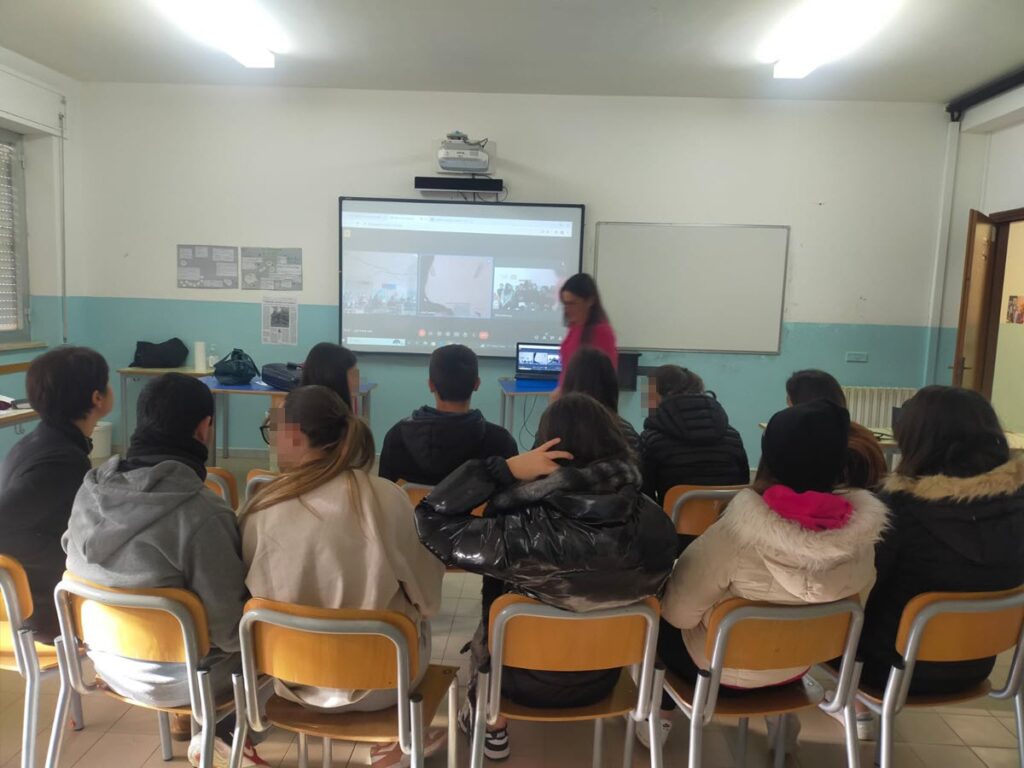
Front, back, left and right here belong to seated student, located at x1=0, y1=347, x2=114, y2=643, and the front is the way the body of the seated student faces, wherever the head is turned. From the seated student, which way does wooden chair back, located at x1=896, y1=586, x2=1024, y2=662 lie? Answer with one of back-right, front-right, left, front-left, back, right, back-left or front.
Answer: right

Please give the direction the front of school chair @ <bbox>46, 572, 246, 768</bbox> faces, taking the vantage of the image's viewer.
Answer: facing away from the viewer and to the right of the viewer

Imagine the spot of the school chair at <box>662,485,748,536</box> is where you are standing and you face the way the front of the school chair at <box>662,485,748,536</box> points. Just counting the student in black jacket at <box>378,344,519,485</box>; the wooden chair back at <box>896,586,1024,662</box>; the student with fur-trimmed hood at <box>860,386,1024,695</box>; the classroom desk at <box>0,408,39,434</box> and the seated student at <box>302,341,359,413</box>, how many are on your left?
3

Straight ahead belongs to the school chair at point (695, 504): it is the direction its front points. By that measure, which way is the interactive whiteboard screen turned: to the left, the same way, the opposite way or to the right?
the opposite way

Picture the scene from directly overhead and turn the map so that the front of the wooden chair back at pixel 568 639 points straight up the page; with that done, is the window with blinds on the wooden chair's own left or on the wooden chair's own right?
on the wooden chair's own left

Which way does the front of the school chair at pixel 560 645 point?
away from the camera

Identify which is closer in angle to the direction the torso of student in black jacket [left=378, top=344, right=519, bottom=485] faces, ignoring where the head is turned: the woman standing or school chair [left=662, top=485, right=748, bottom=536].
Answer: the woman standing

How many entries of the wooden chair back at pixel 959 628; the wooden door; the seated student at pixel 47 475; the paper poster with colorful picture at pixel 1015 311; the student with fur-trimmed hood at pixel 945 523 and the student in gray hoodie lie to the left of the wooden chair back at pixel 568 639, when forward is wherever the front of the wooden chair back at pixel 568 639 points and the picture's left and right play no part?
2

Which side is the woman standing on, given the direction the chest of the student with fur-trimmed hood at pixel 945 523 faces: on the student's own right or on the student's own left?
on the student's own left

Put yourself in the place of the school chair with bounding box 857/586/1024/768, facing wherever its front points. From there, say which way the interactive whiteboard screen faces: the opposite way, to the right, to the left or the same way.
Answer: the opposite way

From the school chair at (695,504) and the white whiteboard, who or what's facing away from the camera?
the school chair

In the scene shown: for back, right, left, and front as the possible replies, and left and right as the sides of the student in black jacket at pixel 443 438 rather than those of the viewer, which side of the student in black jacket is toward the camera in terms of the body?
back

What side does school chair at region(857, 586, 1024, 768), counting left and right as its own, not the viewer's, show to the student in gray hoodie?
left

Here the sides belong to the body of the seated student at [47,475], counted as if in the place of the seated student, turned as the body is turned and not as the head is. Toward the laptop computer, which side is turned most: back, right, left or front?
front

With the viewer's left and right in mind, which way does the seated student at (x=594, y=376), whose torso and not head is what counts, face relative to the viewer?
facing away from the viewer

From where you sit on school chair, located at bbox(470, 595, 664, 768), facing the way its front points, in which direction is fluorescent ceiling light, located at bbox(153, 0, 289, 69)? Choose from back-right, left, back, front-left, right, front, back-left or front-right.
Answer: front-left

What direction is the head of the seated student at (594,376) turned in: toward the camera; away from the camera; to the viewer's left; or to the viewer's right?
away from the camera

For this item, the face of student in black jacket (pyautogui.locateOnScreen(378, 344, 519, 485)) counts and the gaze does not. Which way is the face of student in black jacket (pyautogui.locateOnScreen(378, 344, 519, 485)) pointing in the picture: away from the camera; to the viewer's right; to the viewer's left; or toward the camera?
away from the camera

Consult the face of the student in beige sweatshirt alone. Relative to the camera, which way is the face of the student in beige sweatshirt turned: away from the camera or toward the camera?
away from the camera

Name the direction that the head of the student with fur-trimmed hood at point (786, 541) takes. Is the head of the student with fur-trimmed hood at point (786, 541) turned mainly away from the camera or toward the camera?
away from the camera

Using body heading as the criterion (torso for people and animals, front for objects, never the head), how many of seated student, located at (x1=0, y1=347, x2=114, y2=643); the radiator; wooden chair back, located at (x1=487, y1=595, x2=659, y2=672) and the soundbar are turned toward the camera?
2
